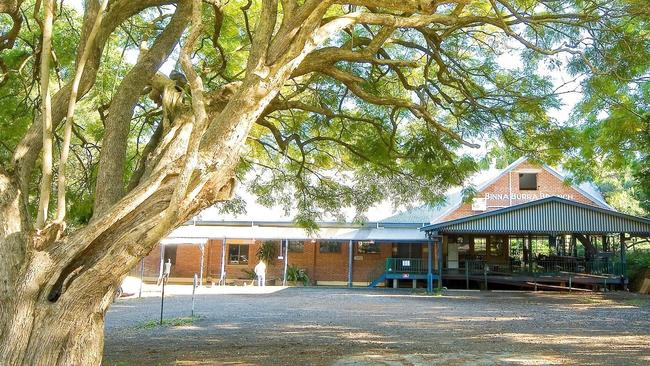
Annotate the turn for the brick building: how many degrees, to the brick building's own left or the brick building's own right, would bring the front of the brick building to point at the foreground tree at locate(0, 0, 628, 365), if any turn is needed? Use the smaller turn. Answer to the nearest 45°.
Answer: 0° — it already faces it

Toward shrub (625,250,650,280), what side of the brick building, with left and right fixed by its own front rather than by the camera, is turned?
left

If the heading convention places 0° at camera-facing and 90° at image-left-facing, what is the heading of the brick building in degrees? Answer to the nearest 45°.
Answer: approximately 0°
